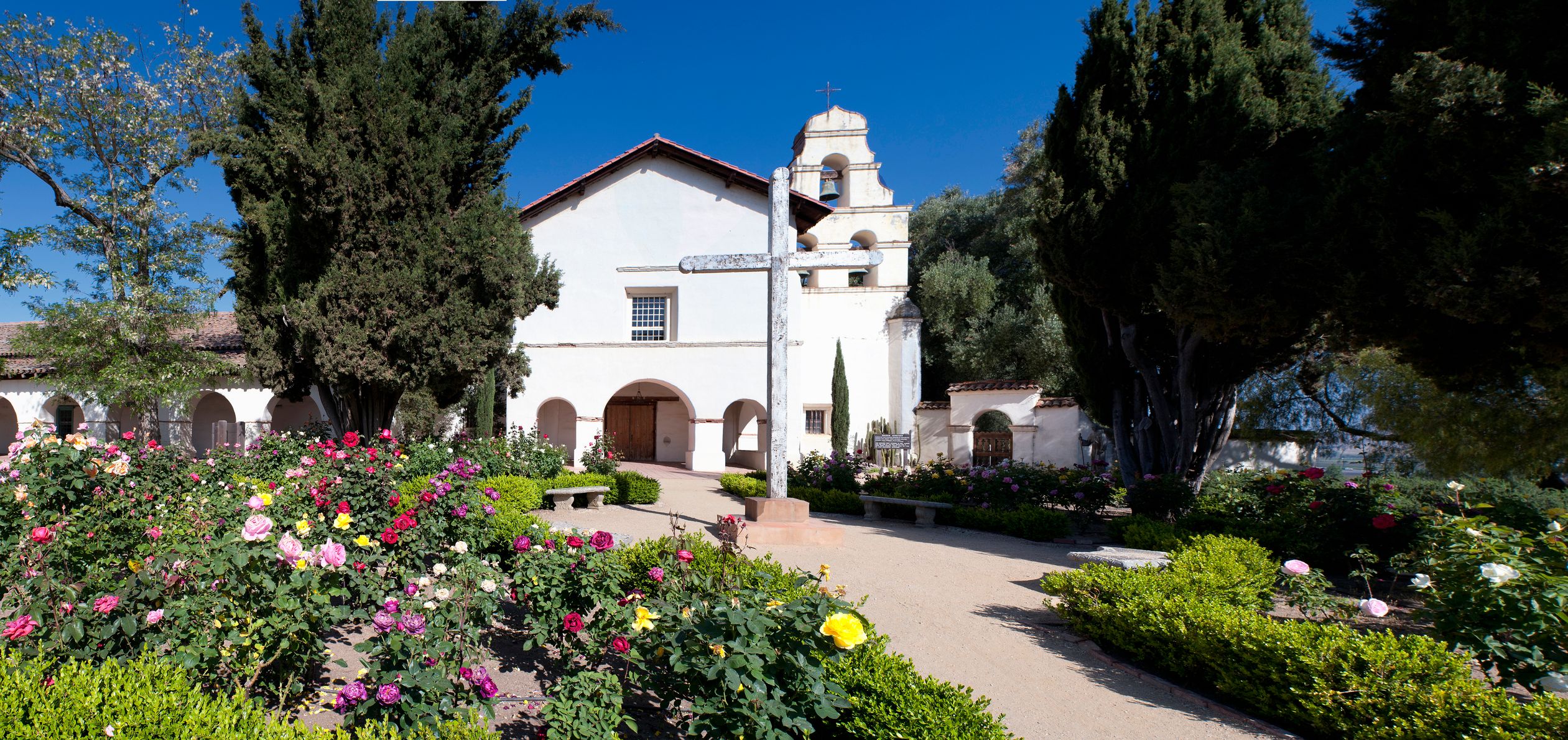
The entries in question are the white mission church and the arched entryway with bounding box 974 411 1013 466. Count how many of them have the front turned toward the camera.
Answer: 2

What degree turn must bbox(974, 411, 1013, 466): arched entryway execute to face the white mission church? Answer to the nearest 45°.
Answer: approximately 45° to its right

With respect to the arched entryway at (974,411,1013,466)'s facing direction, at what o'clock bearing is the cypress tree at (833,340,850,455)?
The cypress tree is roughly at 2 o'clock from the arched entryway.

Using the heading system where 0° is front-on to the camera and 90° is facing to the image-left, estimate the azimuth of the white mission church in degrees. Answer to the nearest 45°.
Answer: approximately 0°

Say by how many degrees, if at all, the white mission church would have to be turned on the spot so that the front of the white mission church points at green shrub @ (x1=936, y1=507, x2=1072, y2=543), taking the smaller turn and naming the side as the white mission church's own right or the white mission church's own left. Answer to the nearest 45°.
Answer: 0° — it already faces it

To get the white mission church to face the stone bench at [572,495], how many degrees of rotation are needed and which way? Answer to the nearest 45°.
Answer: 0° — it already faces it
